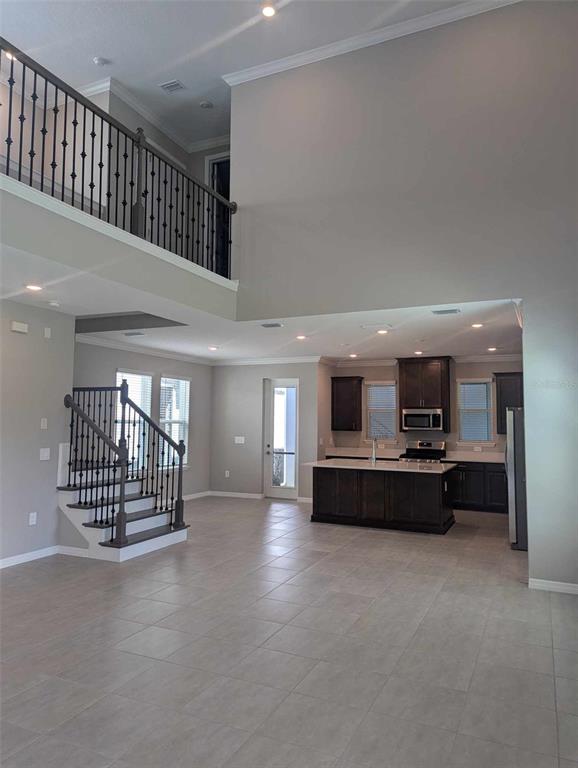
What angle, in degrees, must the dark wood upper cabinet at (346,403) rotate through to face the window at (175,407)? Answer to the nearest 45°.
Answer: approximately 90° to its right

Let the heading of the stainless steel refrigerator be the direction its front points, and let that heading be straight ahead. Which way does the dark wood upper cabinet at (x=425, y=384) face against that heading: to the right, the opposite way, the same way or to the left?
to the left

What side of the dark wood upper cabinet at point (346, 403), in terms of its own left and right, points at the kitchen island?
front

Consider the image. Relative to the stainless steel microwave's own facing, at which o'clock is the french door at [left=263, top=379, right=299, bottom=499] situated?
The french door is roughly at 3 o'clock from the stainless steel microwave.

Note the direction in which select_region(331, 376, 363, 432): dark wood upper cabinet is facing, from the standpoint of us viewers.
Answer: facing the viewer

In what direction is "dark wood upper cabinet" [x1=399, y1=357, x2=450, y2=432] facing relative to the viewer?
toward the camera

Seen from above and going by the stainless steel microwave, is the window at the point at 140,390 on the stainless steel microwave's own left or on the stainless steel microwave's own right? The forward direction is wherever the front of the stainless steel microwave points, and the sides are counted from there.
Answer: on the stainless steel microwave's own right

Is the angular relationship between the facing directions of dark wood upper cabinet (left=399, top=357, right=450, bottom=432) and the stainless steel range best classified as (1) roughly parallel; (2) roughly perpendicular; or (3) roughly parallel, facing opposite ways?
roughly parallel

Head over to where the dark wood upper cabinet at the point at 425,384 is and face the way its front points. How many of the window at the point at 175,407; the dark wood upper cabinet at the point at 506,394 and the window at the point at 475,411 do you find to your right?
1

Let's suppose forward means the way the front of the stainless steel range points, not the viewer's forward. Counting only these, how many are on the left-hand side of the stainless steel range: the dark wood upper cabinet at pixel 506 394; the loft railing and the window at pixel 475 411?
2

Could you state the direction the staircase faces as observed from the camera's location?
facing the viewer and to the right of the viewer

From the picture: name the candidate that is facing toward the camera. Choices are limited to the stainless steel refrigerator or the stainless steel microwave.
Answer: the stainless steel microwave

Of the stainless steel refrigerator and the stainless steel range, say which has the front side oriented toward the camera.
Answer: the stainless steel range
